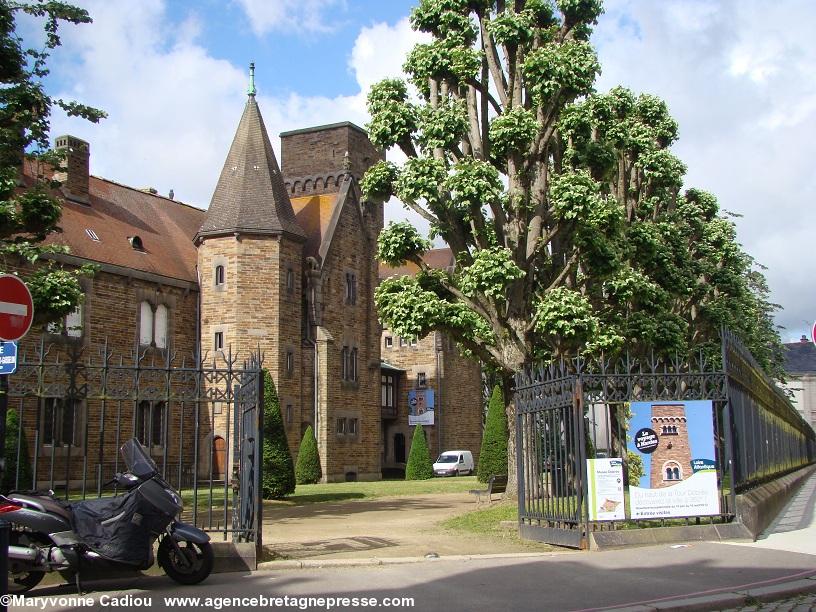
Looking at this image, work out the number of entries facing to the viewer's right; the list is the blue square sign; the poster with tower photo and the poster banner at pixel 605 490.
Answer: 0

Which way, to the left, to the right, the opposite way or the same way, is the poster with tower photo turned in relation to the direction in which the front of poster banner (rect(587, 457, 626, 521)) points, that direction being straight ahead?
the same way

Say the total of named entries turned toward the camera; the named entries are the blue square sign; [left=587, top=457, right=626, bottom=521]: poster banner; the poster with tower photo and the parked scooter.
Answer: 3

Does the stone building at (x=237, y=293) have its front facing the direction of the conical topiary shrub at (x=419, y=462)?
no

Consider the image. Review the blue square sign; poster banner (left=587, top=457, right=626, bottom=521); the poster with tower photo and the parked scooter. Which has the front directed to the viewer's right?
the parked scooter

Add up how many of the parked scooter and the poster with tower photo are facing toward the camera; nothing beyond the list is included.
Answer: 1

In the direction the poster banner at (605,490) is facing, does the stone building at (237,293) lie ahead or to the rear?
to the rear

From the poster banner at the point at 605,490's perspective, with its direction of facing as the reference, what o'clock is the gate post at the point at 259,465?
The gate post is roughly at 2 o'clock from the poster banner.

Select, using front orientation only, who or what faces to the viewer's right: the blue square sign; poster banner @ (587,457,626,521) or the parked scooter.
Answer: the parked scooter

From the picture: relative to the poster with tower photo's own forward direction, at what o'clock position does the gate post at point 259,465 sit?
The gate post is roughly at 2 o'clock from the poster with tower photo.

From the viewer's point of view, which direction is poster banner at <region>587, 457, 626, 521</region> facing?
toward the camera

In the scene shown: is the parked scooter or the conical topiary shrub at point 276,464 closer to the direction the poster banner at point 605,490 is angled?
the parked scooter

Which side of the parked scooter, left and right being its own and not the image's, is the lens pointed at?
right

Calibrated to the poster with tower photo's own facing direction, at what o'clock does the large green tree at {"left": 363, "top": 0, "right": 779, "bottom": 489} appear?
The large green tree is roughly at 5 o'clock from the poster with tower photo.

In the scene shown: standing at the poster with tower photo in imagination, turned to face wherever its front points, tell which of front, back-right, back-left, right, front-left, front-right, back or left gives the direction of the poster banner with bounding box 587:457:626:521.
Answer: front-right

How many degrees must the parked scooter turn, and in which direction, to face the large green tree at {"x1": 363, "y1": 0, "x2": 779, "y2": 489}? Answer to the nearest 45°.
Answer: approximately 45° to its left

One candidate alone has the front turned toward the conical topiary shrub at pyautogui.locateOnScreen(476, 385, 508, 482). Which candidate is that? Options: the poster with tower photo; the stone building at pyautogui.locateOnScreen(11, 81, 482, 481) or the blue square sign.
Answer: the stone building
